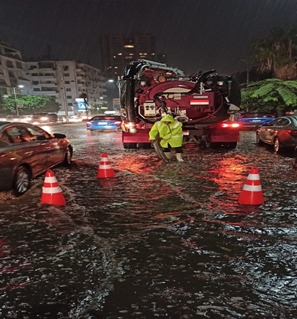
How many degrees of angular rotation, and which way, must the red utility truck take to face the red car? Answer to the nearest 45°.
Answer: approximately 135° to its left

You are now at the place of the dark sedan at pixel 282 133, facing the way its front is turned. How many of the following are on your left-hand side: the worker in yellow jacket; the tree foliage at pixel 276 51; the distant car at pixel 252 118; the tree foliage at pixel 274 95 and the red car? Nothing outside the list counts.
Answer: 2

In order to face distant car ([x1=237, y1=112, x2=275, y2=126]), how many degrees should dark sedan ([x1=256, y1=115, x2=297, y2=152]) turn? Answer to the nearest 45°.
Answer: approximately 45° to its right

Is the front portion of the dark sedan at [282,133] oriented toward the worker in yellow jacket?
no

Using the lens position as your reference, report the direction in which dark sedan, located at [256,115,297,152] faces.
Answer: facing away from the viewer and to the left of the viewer

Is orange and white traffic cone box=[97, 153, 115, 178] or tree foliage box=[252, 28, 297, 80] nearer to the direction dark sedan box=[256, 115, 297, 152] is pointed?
the tree foliage

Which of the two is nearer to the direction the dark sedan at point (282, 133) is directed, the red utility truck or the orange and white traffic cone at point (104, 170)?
the red utility truck

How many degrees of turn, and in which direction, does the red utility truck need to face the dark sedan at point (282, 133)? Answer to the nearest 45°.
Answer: approximately 90° to its right

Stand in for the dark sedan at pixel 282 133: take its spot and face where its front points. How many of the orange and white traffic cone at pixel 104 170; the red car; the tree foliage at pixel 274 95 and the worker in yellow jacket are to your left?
3

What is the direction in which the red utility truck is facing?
away from the camera

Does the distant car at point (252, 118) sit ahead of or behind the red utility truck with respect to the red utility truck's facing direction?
ahead

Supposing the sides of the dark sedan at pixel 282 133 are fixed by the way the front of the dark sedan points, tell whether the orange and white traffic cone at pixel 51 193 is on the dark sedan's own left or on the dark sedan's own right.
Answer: on the dark sedan's own left

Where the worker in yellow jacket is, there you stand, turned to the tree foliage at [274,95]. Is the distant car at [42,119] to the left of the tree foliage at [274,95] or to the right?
left

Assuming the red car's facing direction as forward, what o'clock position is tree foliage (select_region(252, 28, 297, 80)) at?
The tree foliage is roughly at 12 o'clock from the red car.

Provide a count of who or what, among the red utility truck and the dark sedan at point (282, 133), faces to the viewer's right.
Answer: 0

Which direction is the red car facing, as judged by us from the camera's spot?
facing away from the viewer and to the right of the viewer

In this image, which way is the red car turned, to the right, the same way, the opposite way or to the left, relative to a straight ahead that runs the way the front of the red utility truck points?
the same way

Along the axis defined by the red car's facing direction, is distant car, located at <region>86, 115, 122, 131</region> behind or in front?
in front

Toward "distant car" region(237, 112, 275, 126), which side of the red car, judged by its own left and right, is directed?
front

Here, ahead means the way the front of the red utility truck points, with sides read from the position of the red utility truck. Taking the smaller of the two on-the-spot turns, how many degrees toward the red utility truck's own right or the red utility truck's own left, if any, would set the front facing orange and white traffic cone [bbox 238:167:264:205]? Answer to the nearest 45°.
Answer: approximately 180°

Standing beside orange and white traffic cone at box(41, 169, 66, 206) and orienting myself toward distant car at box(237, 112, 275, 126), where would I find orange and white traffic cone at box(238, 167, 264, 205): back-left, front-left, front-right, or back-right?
front-right
